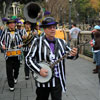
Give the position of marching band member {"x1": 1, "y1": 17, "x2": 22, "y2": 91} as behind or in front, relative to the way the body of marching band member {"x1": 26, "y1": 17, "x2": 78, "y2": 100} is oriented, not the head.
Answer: behind

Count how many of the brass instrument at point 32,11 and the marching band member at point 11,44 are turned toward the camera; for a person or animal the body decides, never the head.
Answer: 2

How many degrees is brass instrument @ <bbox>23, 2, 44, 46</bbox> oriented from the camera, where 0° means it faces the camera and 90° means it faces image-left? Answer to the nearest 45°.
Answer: approximately 0°

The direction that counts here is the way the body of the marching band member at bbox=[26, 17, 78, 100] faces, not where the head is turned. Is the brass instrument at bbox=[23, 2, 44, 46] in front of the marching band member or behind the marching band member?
behind

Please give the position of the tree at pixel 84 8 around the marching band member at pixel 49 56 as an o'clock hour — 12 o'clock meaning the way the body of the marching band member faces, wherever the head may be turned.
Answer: The tree is roughly at 8 o'clock from the marching band member.

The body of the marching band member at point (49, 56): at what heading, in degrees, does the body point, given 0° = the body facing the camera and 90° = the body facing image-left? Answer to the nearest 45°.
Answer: approximately 315°

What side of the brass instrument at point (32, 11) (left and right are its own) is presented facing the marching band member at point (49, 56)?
front

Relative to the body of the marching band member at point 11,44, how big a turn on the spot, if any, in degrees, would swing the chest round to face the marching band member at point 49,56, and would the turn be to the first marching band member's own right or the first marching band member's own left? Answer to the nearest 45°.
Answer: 0° — they already face them
